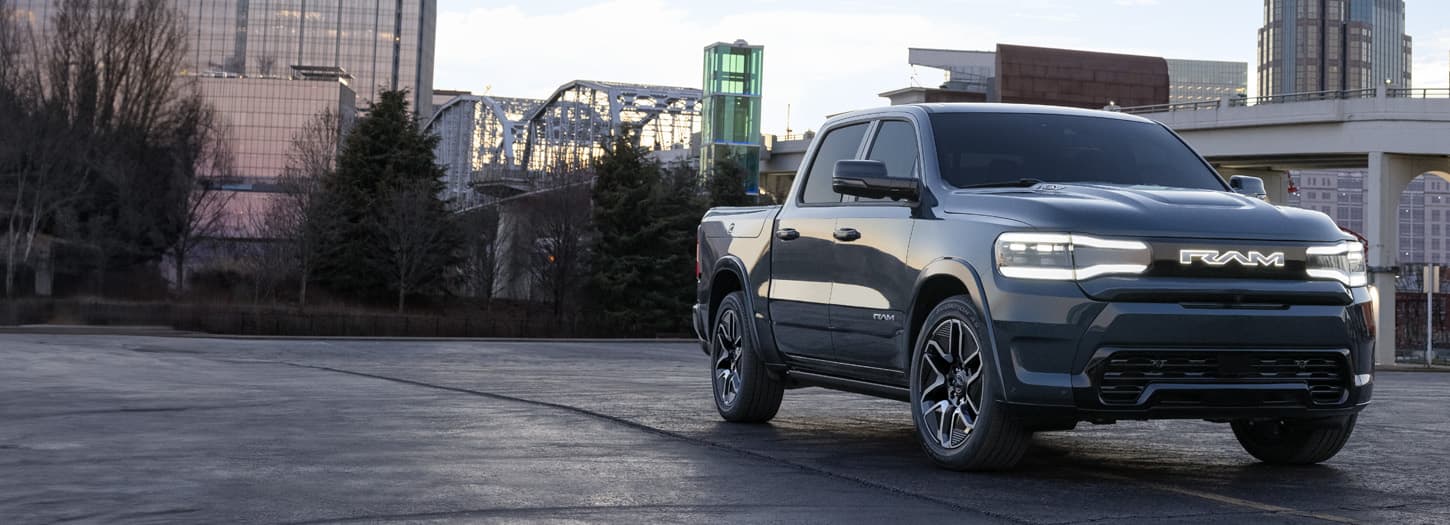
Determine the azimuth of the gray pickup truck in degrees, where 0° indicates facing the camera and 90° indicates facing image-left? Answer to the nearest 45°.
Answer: approximately 315°
